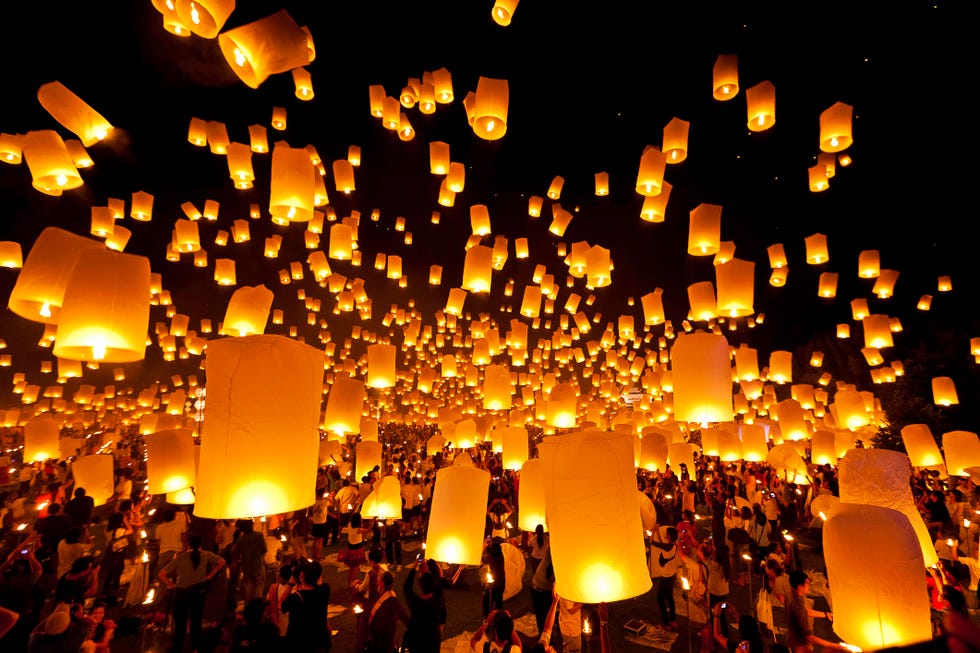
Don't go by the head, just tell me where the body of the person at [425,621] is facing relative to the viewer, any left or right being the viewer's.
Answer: facing away from the viewer

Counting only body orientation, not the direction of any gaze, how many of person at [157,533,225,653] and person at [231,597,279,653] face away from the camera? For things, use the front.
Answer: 2

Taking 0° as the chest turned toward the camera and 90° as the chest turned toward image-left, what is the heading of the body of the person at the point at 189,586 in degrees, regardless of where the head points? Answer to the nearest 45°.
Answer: approximately 180°

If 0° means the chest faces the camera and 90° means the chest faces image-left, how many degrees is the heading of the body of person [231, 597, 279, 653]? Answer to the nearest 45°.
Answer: approximately 180°

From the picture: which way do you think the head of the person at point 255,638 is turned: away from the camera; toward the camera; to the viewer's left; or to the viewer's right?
away from the camera
